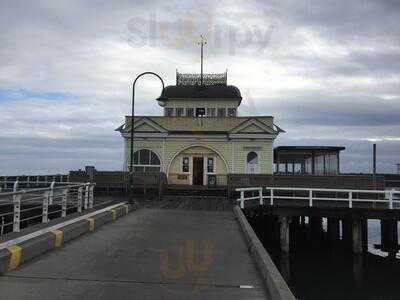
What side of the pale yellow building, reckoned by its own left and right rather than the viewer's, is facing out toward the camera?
front
